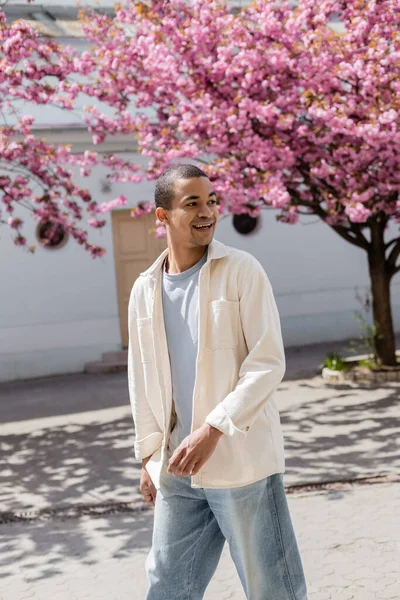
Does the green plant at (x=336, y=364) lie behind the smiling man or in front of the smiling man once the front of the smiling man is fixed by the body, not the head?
behind

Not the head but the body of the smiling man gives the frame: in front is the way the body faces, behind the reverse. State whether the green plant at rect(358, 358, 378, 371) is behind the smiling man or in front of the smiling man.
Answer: behind

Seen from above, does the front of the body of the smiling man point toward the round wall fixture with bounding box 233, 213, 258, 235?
no

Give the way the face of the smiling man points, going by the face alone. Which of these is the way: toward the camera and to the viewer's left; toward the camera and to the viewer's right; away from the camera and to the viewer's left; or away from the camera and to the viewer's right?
toward the camera and to the viewer's right

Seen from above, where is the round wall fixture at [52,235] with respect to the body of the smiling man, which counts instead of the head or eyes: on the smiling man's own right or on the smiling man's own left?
on the smiling man's own right

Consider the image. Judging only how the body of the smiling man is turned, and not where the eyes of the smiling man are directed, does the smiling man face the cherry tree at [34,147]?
no

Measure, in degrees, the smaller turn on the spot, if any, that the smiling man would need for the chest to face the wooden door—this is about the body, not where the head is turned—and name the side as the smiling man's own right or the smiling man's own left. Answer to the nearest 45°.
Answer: approximately 135° to the smiling man's own right

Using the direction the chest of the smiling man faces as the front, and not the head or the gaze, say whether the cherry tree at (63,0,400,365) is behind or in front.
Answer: behind
